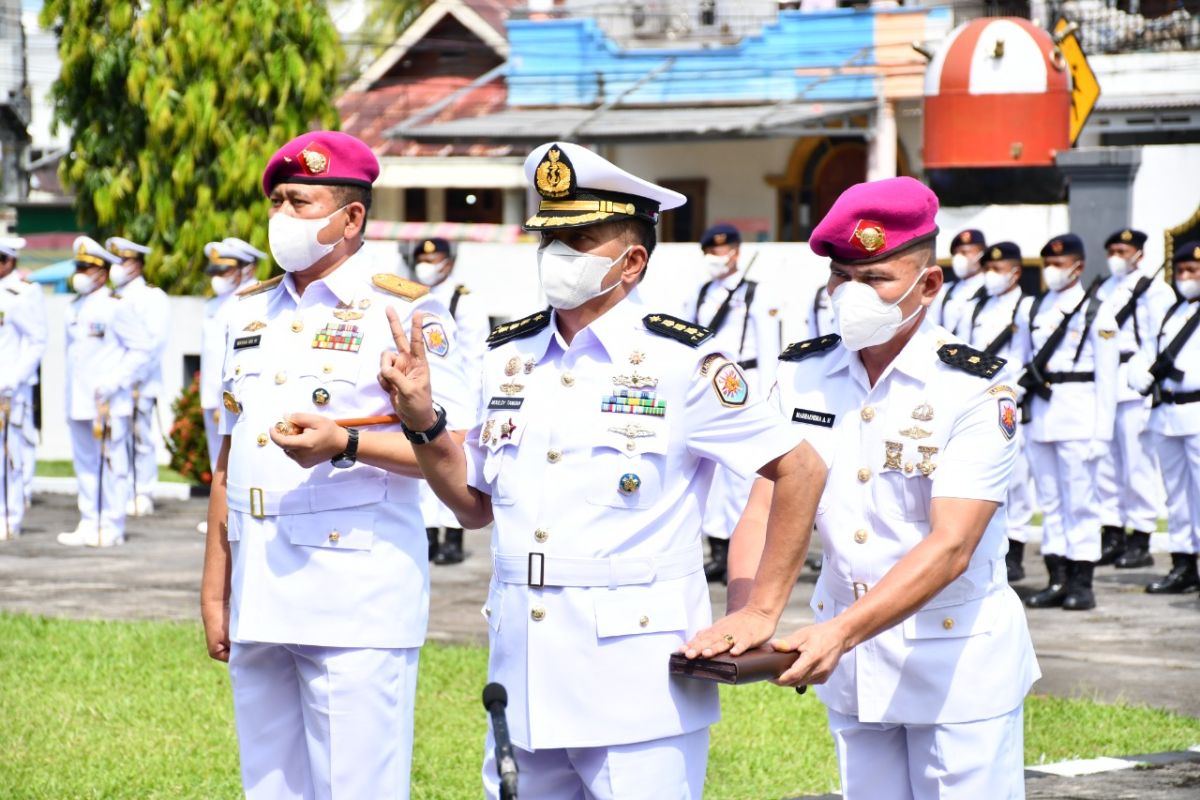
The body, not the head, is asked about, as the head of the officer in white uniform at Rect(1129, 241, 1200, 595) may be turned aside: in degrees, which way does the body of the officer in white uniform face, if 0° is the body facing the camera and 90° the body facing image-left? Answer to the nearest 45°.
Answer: approximately 45°

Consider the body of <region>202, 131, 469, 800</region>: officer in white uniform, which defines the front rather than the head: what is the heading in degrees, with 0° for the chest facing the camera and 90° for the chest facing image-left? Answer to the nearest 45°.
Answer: approximately 45°

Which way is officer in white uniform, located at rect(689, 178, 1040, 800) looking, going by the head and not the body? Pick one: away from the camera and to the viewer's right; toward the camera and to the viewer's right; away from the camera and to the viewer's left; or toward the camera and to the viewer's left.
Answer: toward the camera and to the viewer's left

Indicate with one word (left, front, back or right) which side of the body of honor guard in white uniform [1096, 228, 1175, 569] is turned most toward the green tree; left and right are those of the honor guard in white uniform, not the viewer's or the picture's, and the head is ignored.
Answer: right

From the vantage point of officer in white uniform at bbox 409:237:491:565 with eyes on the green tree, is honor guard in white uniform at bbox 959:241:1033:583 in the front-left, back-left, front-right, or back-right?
back-right

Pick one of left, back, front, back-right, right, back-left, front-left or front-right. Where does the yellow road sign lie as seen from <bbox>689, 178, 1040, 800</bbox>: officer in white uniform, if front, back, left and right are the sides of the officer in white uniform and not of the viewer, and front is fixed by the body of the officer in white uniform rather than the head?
back-right

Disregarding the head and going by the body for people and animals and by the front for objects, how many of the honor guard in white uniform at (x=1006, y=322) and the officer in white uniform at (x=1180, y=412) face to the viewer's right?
0

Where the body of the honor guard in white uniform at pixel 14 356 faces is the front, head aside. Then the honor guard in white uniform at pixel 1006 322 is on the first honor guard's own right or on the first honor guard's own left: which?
on the first honor guard's own left

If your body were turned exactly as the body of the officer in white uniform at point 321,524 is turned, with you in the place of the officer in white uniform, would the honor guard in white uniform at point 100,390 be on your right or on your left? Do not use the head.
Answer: on your right

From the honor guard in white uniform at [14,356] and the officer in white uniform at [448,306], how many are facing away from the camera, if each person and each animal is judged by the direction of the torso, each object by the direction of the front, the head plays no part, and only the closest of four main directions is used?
0
